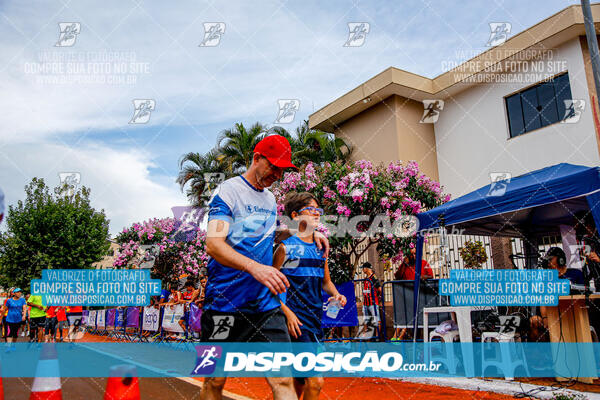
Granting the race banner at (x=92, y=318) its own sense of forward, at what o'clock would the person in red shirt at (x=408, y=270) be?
The person in red shirt is roughly at 10 o'clock from the race banner.

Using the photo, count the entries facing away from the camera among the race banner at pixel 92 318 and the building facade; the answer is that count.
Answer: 0

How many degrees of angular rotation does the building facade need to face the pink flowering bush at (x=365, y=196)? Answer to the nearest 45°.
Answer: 0° — it already faces it

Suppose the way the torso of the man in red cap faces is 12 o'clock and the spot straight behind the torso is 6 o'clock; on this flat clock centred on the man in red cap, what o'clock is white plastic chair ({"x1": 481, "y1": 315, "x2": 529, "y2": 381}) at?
The white plastic chair is roughly at 9 o'clock from the man in red cap.

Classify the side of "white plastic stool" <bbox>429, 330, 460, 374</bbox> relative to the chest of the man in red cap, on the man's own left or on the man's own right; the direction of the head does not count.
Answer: on the man's own left

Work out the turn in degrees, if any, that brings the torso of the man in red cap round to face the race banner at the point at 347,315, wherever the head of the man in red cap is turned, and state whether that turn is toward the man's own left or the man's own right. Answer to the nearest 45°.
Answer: approximately 135° to the man's own left

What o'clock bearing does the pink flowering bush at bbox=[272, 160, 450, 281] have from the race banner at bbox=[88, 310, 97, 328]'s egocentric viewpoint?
The pink flowering bush is roughly at 10 o'clock from the race banner.

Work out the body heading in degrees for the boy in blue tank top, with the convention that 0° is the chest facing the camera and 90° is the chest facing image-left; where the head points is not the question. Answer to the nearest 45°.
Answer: approximately 315°

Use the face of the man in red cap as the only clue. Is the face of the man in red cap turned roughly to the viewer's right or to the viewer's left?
to the viewer's right

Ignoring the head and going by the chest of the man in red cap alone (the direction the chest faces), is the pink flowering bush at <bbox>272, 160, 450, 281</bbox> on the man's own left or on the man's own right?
on the man's own left

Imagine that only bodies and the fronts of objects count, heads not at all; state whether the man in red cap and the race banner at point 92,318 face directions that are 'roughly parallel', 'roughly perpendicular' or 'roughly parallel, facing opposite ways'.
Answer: roughly perpendicular

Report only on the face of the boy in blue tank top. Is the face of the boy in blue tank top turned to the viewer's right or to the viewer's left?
to the viewer's right

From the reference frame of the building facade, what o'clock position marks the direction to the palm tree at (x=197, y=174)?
The palm tree is roughly at 2 o'clock from the building facade.

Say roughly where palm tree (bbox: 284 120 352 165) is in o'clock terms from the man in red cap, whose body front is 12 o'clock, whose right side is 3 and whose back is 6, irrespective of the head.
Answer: The palm tree is roughly at 8 o'clock from the man in red cap.

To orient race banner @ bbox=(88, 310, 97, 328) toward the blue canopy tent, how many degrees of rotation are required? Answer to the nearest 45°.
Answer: approximately 45° to its left

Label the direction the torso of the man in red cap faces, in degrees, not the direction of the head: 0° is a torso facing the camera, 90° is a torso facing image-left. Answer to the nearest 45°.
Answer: approximately 315°

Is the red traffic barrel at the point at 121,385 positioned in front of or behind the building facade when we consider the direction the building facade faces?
in front
